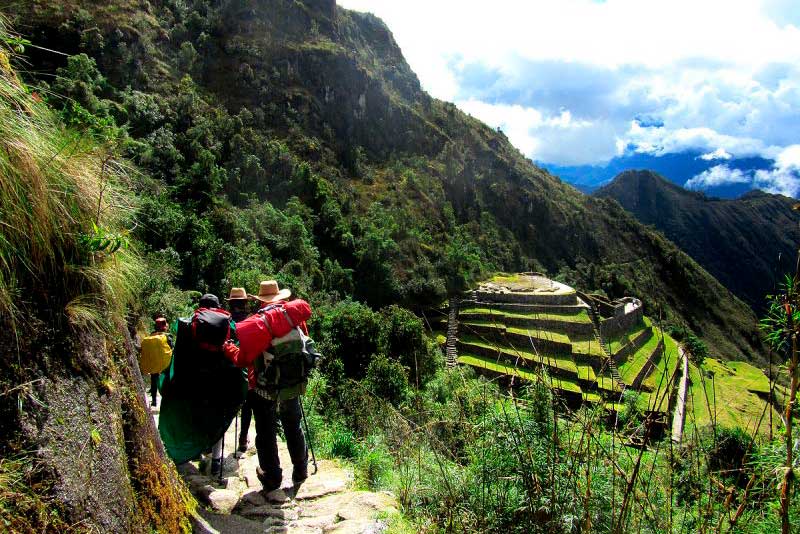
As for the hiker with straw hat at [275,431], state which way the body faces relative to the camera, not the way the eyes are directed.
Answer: away from the camera

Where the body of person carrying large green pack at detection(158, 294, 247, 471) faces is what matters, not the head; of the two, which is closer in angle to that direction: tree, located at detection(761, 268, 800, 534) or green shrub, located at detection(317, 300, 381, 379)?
the green shrub

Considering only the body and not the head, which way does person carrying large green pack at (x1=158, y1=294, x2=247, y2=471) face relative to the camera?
away from the camera

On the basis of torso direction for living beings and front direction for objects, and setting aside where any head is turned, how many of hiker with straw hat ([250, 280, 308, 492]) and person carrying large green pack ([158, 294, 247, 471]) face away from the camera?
2
